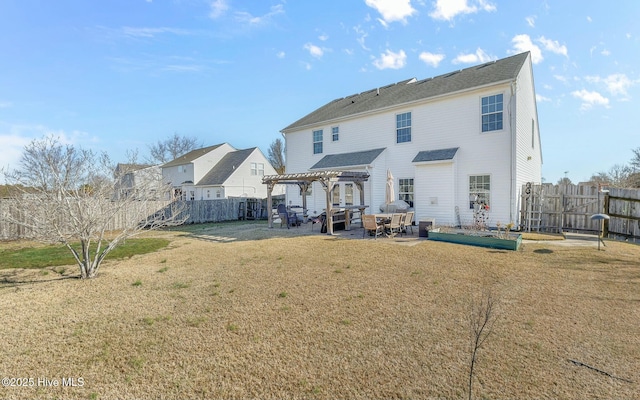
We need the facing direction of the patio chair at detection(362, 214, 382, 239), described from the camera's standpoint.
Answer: facing away from the viewer and to the right of the viewer

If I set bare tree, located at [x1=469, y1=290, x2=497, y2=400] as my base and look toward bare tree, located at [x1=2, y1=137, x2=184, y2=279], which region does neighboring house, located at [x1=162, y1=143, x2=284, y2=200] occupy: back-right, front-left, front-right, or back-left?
front-right

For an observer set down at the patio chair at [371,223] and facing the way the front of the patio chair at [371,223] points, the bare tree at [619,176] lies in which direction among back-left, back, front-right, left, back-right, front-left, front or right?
front

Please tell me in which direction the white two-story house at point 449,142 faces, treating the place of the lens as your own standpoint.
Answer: facing away from the viewer and to the right of the viewer

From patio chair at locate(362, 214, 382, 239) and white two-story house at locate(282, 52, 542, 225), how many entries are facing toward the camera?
0

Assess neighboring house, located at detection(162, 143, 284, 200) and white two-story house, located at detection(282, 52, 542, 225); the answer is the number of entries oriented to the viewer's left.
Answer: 0

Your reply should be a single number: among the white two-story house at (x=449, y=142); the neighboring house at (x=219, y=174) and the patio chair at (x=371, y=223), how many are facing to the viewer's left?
0

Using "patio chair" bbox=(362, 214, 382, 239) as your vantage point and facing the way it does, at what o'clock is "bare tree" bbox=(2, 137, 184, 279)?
The bare tree is roughly at 6 o'clock from the patio chair.

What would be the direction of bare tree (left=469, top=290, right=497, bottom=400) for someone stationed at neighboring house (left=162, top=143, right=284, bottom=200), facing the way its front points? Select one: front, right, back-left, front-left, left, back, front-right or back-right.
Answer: back-right

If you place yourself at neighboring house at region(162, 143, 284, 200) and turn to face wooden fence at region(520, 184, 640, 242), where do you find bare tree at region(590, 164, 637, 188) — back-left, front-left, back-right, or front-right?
front-left

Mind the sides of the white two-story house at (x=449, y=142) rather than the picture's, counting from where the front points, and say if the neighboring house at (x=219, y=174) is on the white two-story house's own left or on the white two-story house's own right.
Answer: on the white two-story house's own left

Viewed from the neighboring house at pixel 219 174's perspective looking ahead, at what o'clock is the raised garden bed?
The raised garden bed is roughly at 4 o'clock from the neighboring house.
